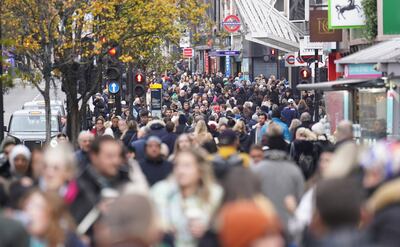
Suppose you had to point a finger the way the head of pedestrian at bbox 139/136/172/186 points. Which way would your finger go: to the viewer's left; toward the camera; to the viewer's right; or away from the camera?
toward the camera

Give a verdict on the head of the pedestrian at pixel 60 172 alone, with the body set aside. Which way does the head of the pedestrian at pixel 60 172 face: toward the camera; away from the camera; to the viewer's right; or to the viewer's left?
toward the camera

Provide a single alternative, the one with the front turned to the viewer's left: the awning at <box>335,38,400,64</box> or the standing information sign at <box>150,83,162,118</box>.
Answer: the awning

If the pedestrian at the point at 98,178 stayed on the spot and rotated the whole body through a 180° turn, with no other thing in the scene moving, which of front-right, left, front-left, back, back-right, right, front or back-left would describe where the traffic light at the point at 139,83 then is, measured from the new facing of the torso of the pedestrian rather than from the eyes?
front-right

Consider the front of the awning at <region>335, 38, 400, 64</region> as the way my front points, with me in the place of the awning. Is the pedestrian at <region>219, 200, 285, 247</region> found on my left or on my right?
on my left

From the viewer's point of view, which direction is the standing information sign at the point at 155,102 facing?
toward the camera

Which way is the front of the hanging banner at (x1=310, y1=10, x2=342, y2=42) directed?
toward the camera

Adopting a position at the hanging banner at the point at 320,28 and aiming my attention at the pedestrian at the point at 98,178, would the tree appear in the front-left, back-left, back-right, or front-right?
front-right

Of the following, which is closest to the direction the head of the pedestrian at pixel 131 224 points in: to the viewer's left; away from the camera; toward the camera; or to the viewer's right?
away from the camera

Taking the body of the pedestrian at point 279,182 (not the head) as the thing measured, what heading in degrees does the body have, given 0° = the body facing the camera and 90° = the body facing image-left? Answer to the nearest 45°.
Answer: approximately 180°

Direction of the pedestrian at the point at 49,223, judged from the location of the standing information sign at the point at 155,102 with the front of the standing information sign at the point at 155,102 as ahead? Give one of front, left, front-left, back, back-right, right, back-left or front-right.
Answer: front

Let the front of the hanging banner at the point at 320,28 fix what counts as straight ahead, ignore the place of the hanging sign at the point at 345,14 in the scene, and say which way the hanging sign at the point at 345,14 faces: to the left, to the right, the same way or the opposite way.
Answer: the same way

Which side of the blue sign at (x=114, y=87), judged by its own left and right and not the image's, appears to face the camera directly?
front

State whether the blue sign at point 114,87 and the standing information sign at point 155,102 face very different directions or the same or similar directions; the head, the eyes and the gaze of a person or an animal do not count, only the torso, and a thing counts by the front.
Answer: same or similar directions
